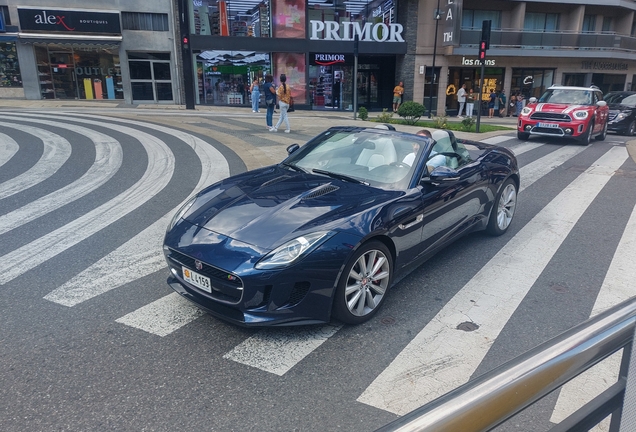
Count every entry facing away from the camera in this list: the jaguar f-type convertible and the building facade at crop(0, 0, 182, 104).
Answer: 0

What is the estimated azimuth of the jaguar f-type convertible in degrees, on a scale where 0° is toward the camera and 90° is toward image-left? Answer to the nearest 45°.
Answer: approximately 45°

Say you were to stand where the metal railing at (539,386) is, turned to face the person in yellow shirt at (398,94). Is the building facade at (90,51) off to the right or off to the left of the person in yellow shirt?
left

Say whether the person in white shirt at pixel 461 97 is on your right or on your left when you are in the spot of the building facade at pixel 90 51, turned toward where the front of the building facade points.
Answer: on your left

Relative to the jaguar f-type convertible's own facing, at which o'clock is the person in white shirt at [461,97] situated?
The person in white shirt is roughly at 5 o'clock from the jaguar f-type convertible.

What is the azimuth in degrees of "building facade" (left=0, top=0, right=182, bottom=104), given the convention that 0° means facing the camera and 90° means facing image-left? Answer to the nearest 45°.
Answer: approximately 0°

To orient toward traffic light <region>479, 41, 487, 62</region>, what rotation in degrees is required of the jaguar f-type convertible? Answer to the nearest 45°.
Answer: approximately 135° to its right

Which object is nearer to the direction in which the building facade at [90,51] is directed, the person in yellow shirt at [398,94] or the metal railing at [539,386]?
the metal railing

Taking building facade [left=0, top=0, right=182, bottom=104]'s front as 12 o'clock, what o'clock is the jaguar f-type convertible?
The jaguar f-type convertible is roughly at 12 o'clock from the building facade.

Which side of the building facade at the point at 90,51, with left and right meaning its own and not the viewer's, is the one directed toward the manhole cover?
front

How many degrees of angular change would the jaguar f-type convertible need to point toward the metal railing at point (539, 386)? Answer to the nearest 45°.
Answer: approximately 45° to its left

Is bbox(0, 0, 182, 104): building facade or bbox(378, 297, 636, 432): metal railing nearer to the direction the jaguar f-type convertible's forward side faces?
the metal railing

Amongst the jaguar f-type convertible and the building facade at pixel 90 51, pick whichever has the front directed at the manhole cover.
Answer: the building facade

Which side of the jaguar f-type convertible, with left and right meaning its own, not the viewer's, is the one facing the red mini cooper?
back
